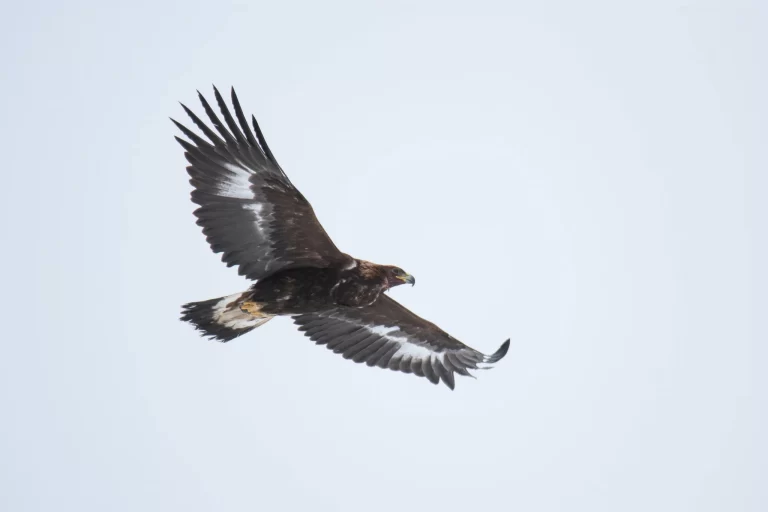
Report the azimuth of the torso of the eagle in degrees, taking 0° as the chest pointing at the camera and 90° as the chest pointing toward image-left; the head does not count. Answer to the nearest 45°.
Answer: approximately 270°
